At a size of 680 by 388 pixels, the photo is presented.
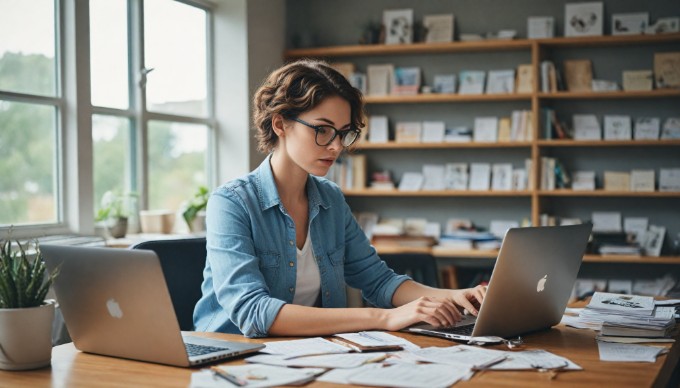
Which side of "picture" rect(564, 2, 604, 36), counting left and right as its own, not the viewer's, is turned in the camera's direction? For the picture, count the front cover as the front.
front

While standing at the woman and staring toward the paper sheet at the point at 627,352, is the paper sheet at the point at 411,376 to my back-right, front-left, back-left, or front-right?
front-right

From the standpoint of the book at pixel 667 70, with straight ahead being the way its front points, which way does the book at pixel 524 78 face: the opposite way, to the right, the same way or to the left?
the same way

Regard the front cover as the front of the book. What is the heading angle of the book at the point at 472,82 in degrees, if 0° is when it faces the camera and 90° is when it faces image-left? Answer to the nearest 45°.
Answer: approximately 0°

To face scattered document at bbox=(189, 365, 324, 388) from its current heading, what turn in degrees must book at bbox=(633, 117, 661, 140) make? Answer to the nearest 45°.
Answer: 0° — it already faces it

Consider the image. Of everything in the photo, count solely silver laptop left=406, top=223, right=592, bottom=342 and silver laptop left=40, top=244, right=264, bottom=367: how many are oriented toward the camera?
0

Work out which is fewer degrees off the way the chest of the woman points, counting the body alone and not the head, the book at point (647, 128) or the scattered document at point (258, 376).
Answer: the scattered document

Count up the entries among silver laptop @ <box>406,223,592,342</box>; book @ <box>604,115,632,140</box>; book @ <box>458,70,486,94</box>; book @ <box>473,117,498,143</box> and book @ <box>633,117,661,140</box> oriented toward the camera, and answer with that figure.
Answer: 4

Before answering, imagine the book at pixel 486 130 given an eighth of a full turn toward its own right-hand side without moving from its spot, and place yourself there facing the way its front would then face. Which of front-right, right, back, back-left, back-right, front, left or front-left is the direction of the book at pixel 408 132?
front-right

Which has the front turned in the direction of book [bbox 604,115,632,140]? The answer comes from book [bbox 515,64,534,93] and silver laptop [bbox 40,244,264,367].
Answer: the silver laptop

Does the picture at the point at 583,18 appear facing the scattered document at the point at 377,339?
yes

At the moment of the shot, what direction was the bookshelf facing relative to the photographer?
facing the viewer

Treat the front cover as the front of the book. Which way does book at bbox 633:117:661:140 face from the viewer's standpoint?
toward the camera

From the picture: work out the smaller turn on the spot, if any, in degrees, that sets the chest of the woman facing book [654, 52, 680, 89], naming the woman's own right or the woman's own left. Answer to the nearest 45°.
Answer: approximately 90° to the woman's own left

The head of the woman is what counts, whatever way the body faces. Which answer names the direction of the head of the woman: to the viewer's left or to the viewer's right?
to the viewer's right

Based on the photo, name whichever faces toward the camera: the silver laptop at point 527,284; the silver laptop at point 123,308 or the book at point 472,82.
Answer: the book

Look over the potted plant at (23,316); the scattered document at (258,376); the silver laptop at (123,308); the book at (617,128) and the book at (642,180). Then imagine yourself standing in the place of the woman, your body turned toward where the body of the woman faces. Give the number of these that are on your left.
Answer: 2

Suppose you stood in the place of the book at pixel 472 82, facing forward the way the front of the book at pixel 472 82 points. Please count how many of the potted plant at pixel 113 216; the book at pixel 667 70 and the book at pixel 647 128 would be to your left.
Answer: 2

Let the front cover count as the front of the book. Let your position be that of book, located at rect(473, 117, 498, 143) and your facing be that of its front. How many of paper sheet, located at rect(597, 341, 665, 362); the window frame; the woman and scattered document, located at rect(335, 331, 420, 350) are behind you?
0

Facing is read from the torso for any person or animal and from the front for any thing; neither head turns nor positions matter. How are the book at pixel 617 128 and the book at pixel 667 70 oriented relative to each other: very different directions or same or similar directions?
same or similar directions
